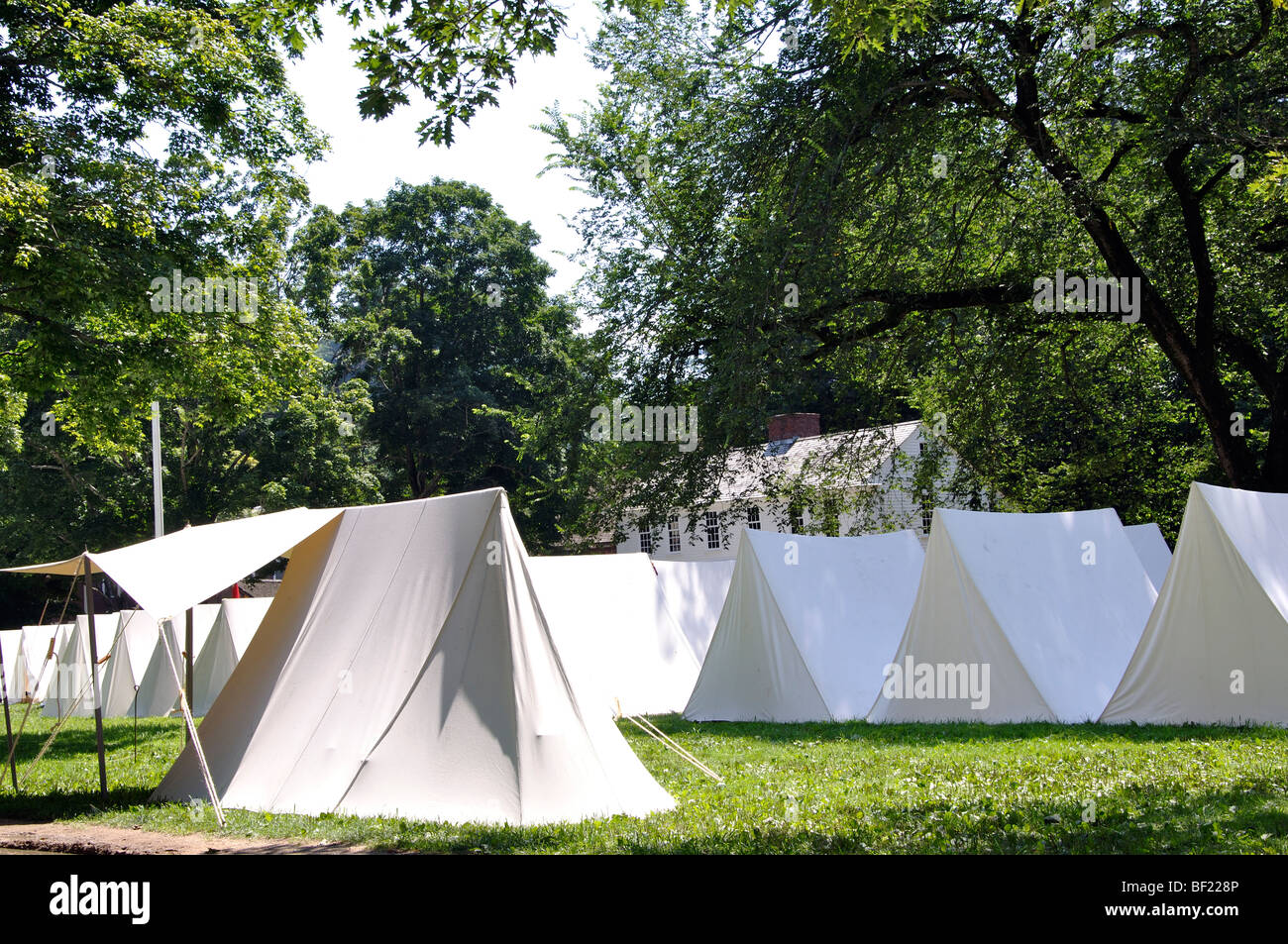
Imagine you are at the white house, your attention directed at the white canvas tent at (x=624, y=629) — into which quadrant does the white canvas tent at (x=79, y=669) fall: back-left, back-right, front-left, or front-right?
front-right

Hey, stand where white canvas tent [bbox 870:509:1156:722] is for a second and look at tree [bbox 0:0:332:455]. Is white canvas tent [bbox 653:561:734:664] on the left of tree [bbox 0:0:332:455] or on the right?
right

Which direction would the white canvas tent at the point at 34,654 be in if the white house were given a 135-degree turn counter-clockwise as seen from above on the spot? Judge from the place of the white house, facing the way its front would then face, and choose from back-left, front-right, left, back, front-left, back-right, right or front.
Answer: back

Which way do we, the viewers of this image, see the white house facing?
facing the viewer and to the left of the viewer

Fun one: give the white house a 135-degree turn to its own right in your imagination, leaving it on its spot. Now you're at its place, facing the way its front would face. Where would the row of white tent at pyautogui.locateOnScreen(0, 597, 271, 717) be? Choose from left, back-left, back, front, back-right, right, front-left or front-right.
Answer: left

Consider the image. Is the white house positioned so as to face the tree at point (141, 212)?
yes

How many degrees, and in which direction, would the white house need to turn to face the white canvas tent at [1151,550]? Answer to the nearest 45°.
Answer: approximately 90° to its left

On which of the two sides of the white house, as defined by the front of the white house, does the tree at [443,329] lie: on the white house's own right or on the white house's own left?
on the white house's own right

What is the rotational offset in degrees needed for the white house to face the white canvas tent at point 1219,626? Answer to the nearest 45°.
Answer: approximately 45° to its left

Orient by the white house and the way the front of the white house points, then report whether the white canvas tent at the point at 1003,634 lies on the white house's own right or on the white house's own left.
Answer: on the white house's own left

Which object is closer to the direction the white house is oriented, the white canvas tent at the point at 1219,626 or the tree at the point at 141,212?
the tree
